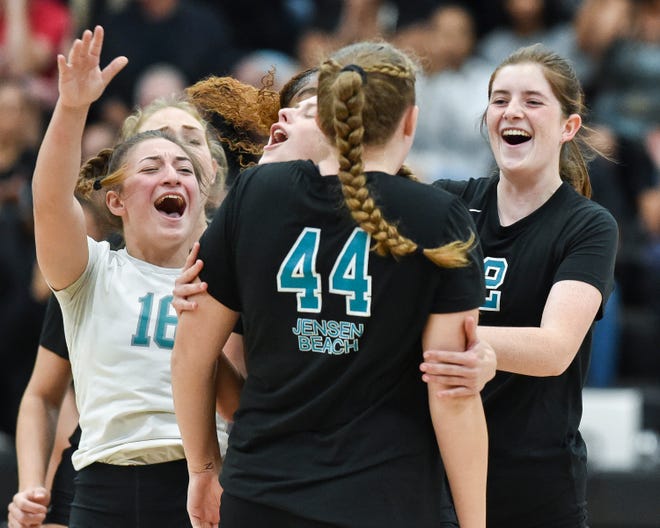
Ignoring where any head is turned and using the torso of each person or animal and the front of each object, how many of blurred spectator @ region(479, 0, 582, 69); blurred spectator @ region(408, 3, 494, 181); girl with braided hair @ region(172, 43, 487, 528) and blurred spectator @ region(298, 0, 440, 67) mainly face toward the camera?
3

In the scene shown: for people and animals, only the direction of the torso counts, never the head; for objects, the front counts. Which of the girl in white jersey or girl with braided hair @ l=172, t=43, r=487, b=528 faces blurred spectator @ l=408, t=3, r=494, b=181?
the girl with braided hair

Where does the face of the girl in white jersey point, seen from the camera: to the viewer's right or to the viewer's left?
to the viewer's right

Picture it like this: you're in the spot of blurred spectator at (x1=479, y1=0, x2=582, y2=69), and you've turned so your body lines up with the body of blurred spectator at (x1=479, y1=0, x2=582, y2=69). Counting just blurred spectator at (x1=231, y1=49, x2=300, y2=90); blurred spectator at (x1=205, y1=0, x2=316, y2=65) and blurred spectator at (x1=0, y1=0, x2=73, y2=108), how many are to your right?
3

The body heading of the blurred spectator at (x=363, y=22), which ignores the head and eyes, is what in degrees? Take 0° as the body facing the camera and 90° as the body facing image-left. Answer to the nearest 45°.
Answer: approximately 0°

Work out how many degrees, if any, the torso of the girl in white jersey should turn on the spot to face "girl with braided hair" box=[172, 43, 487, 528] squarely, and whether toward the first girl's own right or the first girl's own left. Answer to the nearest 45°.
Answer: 0° — they already face them

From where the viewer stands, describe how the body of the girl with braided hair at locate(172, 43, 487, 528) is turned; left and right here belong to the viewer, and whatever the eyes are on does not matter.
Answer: facing away from the viewer

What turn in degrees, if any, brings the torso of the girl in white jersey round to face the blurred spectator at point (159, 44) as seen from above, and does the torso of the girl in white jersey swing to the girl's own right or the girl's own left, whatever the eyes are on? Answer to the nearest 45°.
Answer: approximately 135° to the girl's own left
